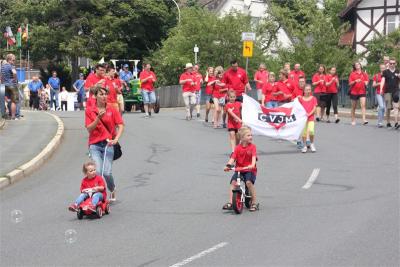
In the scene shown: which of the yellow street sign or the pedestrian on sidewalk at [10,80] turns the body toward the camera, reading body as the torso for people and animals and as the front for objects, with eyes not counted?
the yellow street sign

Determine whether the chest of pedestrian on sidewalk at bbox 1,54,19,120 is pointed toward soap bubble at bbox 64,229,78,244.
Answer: no

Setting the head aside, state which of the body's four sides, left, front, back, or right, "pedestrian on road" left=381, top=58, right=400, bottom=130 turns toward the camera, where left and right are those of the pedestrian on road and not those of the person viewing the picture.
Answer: front

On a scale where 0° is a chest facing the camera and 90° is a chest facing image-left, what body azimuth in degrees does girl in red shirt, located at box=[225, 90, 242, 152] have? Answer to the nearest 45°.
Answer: approximately 0°

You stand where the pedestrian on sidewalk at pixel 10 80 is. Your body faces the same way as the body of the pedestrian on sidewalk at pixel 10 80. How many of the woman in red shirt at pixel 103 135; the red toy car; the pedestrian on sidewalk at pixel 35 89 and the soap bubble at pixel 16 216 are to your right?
3

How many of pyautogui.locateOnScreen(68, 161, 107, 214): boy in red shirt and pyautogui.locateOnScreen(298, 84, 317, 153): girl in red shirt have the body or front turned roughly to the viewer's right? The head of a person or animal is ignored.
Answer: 0

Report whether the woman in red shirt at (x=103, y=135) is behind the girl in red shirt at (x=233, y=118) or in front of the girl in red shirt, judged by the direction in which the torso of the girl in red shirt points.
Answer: in front

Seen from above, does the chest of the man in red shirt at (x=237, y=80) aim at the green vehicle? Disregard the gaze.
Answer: no

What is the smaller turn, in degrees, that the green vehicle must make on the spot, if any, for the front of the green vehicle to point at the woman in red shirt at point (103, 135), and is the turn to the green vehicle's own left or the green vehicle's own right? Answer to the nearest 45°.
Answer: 0° — it already faces them

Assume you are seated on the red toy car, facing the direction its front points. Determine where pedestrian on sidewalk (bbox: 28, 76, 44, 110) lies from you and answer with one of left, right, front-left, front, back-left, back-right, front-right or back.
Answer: back-right

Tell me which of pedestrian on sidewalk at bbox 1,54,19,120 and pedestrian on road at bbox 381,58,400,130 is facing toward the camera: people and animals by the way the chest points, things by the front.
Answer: pedestrian on road at bbox 381,58,400,130

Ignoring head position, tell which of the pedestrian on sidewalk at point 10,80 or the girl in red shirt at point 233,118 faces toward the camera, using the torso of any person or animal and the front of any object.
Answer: the girl in red shirt

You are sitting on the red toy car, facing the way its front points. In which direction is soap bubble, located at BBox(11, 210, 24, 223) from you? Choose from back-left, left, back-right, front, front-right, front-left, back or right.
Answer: front-right

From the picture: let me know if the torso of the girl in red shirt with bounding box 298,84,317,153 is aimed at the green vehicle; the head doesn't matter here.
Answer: no

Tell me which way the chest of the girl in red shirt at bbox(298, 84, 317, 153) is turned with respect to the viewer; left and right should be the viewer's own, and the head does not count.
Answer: facing the viewer

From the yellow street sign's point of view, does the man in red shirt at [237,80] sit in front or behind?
in front

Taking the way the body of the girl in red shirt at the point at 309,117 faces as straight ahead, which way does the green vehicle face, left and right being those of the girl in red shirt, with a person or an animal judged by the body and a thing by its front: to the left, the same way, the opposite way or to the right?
the same way
